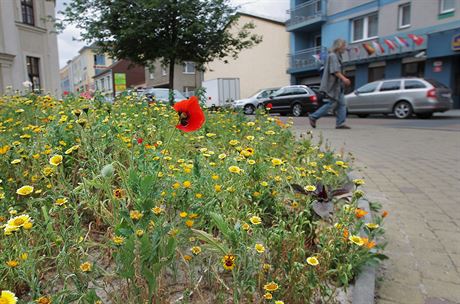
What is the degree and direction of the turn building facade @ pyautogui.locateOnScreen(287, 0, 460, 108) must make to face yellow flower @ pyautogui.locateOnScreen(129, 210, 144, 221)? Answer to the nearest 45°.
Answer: approximately 45° to its left

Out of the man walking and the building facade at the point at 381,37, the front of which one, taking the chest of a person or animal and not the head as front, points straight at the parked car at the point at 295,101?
the building facade

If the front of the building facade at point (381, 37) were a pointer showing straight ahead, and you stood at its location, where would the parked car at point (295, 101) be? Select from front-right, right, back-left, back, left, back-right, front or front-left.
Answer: front

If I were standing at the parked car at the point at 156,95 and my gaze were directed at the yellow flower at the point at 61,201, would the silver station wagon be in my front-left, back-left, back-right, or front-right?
front-left

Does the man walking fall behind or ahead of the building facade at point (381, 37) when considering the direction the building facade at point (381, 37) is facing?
ahead

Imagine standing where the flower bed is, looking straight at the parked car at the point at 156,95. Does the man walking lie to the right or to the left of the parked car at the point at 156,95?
right

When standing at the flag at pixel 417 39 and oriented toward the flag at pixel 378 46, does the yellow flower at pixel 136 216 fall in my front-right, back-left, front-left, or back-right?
back-left

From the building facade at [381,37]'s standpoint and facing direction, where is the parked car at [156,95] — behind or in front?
in front

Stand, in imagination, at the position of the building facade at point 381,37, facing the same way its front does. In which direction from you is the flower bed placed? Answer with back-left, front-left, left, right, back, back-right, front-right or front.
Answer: front-left

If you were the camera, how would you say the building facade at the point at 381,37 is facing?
facing the viewer and to the left of the viewer
